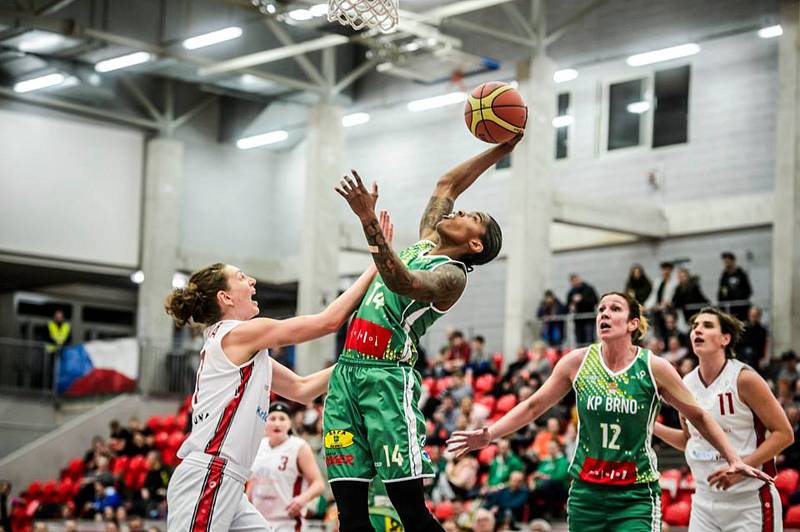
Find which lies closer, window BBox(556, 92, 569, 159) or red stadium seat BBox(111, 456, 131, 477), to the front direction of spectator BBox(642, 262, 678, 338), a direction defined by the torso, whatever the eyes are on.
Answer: the red stadium seat

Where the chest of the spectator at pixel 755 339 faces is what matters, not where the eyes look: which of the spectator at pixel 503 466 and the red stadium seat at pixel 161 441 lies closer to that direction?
the spectator

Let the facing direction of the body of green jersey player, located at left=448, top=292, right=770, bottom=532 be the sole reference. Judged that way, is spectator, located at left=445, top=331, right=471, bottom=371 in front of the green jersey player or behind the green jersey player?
behind

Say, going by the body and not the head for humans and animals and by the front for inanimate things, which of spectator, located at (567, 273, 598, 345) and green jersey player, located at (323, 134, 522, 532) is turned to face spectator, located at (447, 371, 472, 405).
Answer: spectator, located at (567, 273, 598, 345)

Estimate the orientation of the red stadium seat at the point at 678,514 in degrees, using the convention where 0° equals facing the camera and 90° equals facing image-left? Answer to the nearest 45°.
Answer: approximately 45°

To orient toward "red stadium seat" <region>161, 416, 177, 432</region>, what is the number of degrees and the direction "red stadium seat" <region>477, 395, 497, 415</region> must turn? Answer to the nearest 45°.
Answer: approximately 90° to its right
